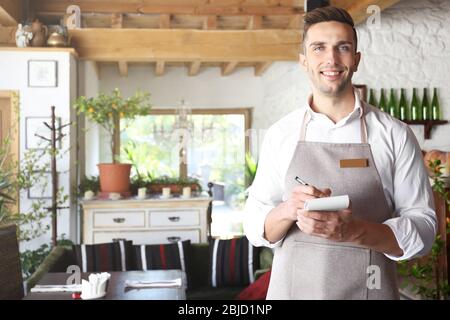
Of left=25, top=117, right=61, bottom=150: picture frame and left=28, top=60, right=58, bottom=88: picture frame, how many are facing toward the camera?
2

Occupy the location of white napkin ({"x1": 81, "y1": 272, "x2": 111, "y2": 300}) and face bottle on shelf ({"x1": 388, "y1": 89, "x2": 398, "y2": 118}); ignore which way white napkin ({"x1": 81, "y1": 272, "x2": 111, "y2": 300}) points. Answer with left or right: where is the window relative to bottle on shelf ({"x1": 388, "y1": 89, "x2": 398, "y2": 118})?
left

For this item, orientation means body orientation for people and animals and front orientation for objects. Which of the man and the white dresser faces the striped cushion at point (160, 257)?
the white dresser

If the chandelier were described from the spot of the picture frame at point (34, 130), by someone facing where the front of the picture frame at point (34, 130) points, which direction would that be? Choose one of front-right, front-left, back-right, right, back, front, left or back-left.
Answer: back-left

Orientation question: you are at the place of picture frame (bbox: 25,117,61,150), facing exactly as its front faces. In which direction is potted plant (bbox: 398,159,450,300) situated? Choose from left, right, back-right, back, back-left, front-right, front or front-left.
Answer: front-left

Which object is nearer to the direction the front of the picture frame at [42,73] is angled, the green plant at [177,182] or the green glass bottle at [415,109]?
the green glass bottle

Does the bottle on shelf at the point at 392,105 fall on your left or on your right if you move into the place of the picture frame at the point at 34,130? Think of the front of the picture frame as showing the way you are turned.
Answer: on your left

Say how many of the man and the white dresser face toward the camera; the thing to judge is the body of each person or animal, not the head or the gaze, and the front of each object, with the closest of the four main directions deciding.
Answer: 2

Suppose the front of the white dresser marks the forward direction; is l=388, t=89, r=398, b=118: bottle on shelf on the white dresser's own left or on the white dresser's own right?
on the white dresser's own left

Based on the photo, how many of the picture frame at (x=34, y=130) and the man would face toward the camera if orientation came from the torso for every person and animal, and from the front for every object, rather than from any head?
2

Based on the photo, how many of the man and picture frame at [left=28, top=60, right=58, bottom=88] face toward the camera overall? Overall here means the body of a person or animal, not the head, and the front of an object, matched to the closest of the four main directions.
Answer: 2

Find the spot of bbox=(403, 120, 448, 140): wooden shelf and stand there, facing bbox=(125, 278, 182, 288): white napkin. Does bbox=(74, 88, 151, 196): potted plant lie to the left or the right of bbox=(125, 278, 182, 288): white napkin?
right

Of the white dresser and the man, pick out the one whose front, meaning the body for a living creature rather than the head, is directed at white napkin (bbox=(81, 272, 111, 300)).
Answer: the white dresser

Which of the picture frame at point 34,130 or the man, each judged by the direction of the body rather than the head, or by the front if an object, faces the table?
the picture frame
